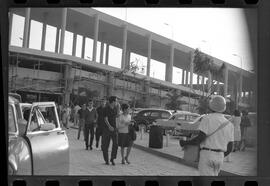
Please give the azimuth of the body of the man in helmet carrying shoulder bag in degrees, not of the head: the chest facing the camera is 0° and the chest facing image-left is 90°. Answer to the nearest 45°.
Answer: approximately 180°

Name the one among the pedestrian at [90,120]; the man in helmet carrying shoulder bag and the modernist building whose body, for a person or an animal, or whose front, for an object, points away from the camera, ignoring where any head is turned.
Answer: the man in helmet carrying shoulder bag

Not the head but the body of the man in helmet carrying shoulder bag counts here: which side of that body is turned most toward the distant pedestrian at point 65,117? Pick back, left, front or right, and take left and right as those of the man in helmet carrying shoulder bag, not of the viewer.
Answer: front

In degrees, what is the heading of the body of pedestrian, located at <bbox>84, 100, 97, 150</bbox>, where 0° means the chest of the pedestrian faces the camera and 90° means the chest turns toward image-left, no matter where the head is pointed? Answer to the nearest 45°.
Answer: approximately 0°

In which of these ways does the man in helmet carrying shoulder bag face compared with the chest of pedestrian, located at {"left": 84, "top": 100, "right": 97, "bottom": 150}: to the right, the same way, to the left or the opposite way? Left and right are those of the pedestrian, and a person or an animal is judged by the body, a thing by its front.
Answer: the opposite way

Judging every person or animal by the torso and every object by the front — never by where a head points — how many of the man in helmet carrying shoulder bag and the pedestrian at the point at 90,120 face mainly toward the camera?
1
